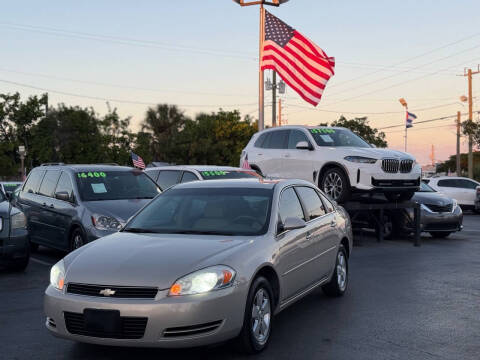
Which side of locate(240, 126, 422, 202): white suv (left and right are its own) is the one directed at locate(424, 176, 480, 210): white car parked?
left

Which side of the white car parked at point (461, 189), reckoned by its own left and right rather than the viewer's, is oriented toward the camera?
right

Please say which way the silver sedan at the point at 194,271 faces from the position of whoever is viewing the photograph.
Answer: facing the viewer and to the left of the viewer

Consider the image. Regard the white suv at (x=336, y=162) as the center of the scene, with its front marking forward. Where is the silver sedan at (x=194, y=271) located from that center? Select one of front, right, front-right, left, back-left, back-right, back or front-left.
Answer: front-right

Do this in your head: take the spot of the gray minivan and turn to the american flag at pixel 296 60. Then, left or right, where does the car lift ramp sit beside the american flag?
right

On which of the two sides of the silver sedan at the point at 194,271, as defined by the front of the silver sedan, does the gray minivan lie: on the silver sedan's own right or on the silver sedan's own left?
on the silver sedan's own right

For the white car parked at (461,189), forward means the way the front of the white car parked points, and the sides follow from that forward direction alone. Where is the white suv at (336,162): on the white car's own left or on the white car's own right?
on the white car's own right

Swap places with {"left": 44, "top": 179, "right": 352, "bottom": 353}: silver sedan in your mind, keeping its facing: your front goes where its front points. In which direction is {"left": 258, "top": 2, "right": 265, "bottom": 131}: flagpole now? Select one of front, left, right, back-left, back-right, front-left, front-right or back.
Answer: back-right
